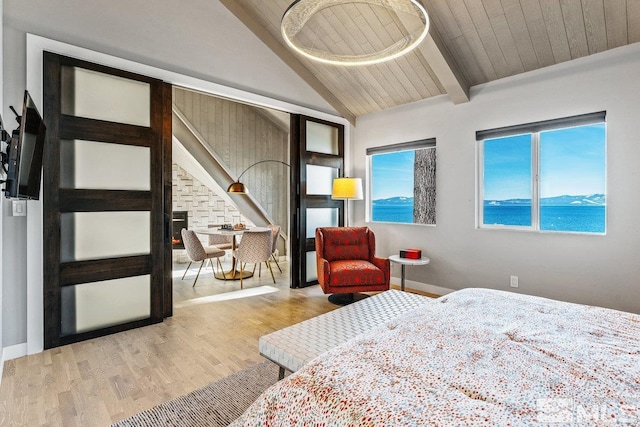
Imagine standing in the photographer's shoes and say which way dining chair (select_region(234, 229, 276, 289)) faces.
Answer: facing away from the viewer and to the left of the viewer

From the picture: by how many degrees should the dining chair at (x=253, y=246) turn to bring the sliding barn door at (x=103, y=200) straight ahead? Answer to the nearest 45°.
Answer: approximately 90° to its left

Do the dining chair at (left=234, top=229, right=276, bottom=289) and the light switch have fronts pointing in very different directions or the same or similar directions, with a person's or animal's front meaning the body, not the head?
very different directions

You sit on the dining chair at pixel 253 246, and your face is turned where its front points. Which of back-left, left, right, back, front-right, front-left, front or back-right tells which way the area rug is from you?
back-left

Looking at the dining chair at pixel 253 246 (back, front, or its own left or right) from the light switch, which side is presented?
left

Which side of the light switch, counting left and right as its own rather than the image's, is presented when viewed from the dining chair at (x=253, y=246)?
left
